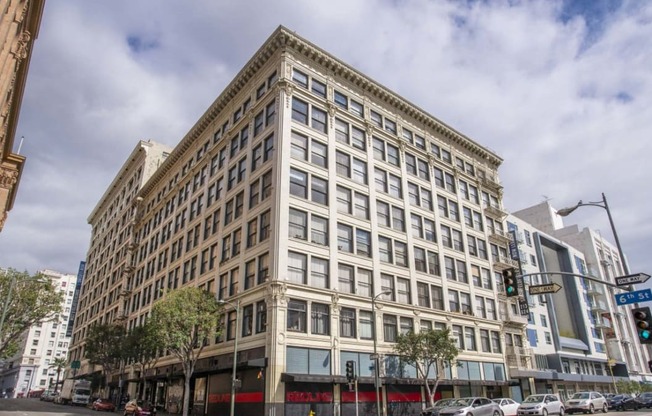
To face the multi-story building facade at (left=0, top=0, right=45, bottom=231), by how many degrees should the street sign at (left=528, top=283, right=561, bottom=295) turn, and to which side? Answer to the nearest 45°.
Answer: approximately 45° to its right

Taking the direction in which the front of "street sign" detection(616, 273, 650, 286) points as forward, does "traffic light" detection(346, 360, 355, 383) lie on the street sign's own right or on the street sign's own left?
on the street sign's own right

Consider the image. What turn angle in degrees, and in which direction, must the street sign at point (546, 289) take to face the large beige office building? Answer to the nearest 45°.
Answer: approximately 135° to its right

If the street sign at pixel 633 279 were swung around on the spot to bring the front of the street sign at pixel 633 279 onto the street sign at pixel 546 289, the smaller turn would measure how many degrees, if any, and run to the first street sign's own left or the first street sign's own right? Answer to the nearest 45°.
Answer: approximately 90° to the first street sign's own right

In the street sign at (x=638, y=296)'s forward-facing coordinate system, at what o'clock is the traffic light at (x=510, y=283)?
The traffic light is roughly at 2 o'clock from the street sign.

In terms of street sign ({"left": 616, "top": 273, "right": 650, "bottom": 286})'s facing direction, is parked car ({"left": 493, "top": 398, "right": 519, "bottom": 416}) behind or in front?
behind

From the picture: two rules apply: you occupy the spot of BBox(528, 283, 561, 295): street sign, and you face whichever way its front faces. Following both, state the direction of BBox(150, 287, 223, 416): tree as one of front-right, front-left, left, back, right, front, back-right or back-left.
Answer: right

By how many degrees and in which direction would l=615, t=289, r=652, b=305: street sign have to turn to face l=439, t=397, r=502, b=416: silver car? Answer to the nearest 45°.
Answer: approximately 135° to its right

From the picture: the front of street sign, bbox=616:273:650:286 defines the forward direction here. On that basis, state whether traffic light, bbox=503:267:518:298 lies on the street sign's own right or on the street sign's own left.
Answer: on the street sign's own right

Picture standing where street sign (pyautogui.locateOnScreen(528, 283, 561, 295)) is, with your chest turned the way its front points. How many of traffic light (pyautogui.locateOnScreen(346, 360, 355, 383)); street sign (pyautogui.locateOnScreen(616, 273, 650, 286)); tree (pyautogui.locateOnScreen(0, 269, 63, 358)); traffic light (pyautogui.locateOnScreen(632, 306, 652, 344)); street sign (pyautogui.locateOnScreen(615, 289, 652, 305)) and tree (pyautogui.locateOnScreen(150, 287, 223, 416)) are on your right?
3

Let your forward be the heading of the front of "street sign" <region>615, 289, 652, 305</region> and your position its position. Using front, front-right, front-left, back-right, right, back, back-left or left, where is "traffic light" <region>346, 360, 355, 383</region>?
right

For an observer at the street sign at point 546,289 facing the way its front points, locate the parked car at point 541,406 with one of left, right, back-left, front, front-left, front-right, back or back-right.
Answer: back
